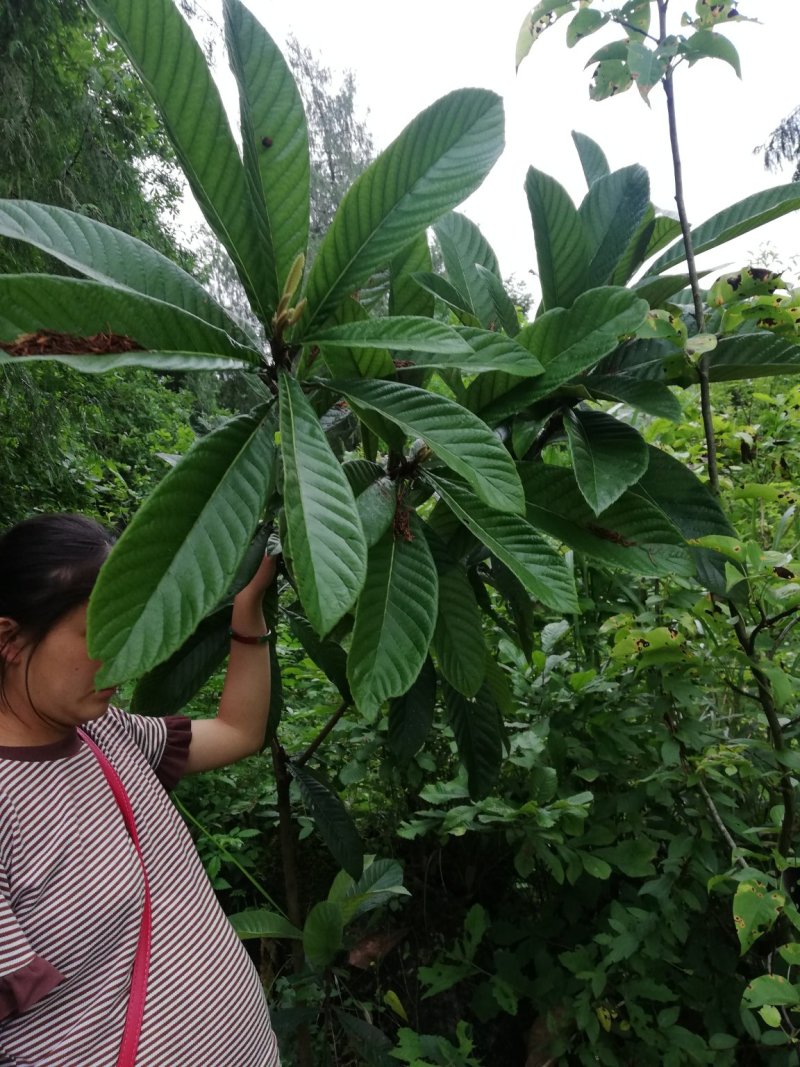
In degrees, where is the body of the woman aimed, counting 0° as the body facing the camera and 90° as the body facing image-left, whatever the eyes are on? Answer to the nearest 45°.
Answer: approximately 315°

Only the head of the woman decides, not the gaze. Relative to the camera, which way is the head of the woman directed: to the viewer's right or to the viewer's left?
to the viewer's right
